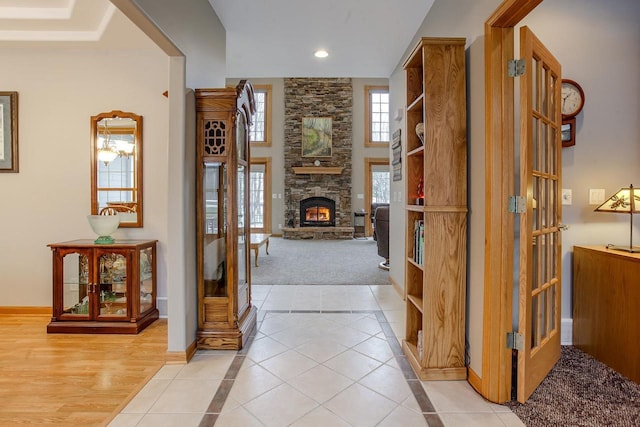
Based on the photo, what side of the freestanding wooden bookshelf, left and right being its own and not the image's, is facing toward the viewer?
left

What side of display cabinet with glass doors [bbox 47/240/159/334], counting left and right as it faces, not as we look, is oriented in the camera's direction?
front

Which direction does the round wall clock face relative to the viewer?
toward the camera

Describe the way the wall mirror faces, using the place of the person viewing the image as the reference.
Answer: facing the viewer

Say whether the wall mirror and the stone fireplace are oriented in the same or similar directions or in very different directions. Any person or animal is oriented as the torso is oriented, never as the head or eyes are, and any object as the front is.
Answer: same or similar directions

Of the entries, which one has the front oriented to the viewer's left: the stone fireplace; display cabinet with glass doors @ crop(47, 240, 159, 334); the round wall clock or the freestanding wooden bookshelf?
the freestanding wooden bookshelf

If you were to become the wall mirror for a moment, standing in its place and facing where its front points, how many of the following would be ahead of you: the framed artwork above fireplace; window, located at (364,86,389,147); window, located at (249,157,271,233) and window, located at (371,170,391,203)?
0

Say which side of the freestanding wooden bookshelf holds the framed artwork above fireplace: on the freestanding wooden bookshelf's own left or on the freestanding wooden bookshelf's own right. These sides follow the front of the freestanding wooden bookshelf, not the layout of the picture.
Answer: on the freestanding wooden bookshelf's own right

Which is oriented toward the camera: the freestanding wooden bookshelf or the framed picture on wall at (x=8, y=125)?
the framed picture on wall

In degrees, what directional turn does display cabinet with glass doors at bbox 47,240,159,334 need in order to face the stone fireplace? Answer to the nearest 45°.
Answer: approximately 135° to its left

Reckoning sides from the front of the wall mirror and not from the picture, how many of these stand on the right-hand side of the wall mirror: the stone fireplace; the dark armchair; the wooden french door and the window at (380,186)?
0

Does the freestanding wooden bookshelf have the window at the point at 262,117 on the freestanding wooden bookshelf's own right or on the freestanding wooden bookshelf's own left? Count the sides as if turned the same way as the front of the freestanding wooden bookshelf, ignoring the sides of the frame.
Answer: on the freestanding wooden bookshelf's own right

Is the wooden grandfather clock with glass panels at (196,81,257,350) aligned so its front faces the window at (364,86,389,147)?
no

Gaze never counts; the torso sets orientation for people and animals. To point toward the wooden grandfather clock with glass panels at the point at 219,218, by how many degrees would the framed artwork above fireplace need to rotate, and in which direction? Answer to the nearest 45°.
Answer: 0° — it already faces it
